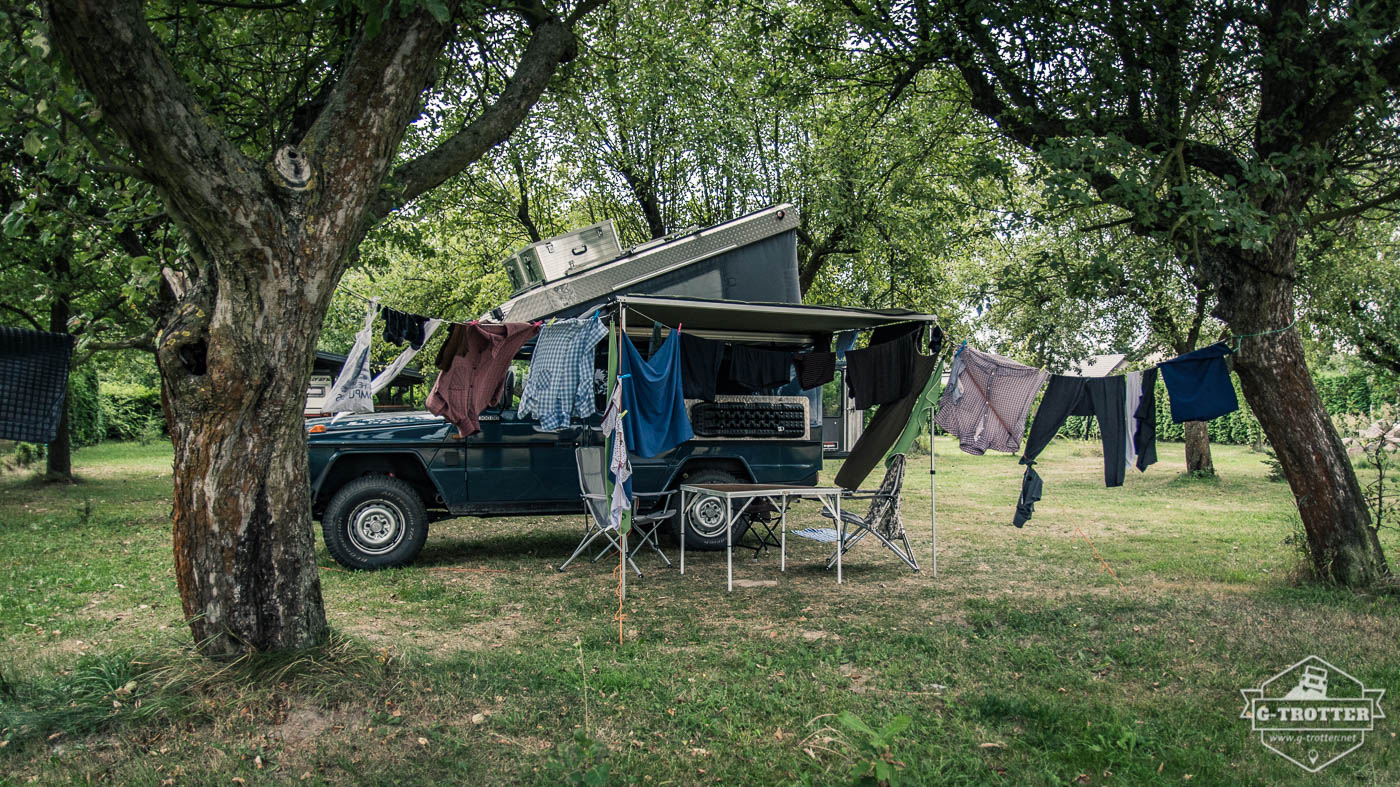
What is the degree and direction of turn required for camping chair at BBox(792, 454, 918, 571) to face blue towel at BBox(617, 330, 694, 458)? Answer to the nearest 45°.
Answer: approximately 45° to its left

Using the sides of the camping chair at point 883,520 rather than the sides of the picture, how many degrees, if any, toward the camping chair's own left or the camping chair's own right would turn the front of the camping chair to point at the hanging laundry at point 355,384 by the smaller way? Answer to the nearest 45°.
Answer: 0° — it already faces it

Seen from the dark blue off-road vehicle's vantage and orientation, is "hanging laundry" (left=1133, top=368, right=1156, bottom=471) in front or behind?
behind

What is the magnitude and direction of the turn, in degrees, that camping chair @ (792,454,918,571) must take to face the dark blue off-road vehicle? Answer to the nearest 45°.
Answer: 0° — it already faces it

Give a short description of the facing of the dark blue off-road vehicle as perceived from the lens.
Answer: facing to the left of the viewer

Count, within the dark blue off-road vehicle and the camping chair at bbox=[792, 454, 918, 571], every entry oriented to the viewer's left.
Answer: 2

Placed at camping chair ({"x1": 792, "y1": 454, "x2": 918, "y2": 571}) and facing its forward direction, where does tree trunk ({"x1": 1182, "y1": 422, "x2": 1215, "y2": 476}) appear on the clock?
The tree trunk is roughly at 4 o'clock from the camping chair.

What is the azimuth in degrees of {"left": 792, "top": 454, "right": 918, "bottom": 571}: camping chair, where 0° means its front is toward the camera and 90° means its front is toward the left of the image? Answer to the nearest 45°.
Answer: approximately 90°
